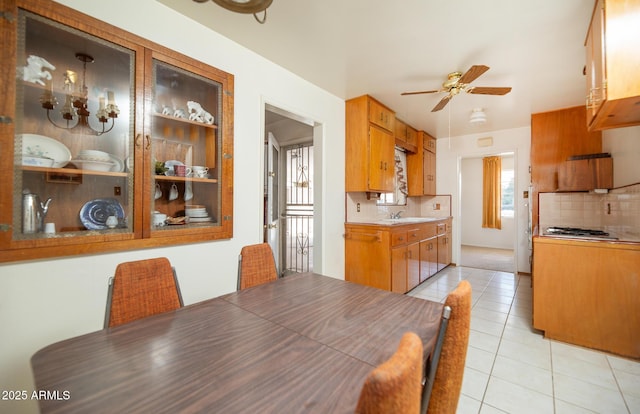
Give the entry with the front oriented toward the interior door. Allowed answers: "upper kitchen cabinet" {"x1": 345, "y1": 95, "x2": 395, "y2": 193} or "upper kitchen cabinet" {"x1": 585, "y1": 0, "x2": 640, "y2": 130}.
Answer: "upper kitchen cabinet" {"x1": 585, "y1": 0, "x2": 640, "y2": 130}

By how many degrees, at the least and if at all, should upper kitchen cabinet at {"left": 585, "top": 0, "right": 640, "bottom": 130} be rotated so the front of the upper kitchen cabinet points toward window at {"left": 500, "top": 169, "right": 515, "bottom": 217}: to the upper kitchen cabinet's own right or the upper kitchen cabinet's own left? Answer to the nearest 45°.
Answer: approximately 90° to the upper kitchen cabinet's own right

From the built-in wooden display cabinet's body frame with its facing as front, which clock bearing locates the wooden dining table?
The wooden dining table is roughly at 1 o'clock from the built-in wooden display cabinet.

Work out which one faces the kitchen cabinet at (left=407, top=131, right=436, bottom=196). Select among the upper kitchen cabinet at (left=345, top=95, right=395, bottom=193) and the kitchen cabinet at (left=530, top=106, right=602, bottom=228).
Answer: the kitchen cabinet at (left=530, top=106, right=602, bottom=228)

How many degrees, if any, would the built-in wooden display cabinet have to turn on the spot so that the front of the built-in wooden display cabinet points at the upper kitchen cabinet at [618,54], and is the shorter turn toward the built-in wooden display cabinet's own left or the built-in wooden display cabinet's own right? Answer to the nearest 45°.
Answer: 0° — it already faces it

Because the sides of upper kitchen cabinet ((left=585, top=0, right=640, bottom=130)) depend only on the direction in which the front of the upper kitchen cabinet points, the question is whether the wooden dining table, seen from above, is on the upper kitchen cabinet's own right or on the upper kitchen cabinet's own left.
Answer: on the upper kitchen cabinet's own left

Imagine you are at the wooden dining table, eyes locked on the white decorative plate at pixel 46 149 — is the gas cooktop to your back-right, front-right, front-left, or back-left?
back-right

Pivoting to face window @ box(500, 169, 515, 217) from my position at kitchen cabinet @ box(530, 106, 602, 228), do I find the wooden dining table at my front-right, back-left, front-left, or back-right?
back-left

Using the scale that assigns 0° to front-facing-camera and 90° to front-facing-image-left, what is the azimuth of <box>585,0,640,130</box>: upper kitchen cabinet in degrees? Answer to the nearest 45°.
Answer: approximately 90°

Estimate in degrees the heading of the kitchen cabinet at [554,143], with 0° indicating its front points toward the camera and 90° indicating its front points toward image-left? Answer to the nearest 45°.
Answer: approximately 90°

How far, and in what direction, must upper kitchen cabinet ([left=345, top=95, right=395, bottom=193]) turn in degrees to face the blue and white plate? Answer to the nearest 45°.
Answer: approximately 90° to its right

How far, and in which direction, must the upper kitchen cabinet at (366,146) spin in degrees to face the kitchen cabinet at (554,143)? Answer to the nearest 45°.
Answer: approximately 45° to its left

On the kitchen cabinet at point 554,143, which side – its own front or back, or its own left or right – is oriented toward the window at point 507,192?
right

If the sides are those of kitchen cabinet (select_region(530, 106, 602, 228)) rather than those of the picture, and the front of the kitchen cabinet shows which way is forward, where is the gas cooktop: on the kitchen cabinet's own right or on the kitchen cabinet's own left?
on the kitchen cabinet's own left

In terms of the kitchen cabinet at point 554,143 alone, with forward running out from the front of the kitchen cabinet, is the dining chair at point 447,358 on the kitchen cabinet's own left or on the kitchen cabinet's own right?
on the kitchen cabinet's own left

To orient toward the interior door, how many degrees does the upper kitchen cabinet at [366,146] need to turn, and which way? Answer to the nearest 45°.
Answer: approximately 135° to its right
